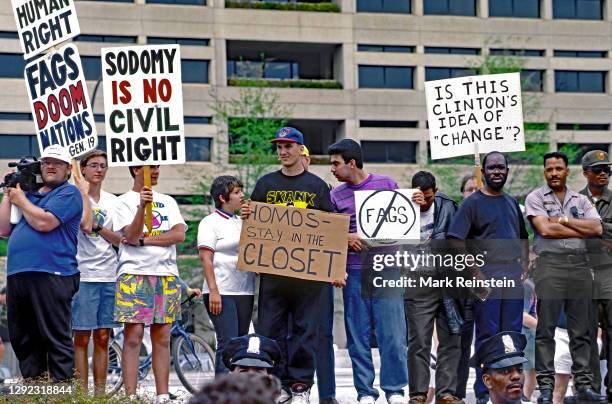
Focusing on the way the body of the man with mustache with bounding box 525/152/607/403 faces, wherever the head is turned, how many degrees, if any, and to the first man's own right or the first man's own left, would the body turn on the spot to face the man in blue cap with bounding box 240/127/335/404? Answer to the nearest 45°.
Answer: approximately 45° to the first man's own right

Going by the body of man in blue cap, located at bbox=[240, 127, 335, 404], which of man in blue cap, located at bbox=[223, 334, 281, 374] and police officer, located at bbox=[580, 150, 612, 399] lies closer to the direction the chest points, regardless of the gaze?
the man in blue cap

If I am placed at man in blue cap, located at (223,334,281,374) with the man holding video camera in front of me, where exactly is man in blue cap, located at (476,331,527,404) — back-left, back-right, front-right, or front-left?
back-right

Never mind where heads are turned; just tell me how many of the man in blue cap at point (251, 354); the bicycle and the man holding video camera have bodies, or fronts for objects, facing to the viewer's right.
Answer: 1

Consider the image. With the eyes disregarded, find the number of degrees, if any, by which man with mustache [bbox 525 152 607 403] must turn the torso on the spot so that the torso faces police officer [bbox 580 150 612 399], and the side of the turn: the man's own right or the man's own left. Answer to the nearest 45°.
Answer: approximately 135° to the man's own left

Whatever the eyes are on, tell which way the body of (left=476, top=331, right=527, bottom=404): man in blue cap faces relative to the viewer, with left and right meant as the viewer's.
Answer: facing the viewer and to the right of the viewer

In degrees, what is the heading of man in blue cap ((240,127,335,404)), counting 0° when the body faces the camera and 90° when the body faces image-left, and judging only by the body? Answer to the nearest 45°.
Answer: approximately 0°

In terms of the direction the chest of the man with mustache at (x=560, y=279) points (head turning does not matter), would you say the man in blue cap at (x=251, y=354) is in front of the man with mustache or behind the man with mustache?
in front

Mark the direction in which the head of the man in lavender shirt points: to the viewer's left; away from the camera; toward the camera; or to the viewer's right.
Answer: to the viewer's left

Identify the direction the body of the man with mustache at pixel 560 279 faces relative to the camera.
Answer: toward the camera
